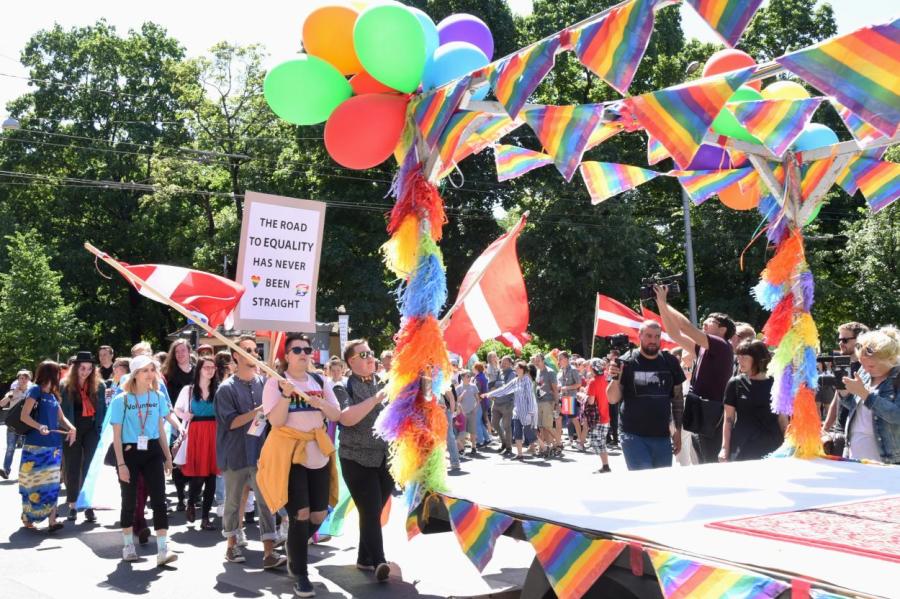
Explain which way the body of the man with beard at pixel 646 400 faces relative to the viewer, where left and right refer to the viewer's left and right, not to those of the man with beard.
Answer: facing the viewer

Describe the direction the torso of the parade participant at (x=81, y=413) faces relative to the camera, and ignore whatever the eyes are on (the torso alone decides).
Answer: toward the camera

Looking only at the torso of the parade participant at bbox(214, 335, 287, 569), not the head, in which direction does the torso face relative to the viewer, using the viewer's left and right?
facing the viewer and to the right of the viewer

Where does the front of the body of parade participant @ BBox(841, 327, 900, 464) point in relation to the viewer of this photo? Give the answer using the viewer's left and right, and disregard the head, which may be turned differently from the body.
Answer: facing the viewer and to the left of the viewer

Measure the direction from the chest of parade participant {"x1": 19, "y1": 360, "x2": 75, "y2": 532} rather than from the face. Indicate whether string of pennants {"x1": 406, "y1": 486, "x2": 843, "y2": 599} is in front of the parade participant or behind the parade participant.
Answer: in front

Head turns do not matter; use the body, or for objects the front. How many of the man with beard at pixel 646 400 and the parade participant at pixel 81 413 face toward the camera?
2
